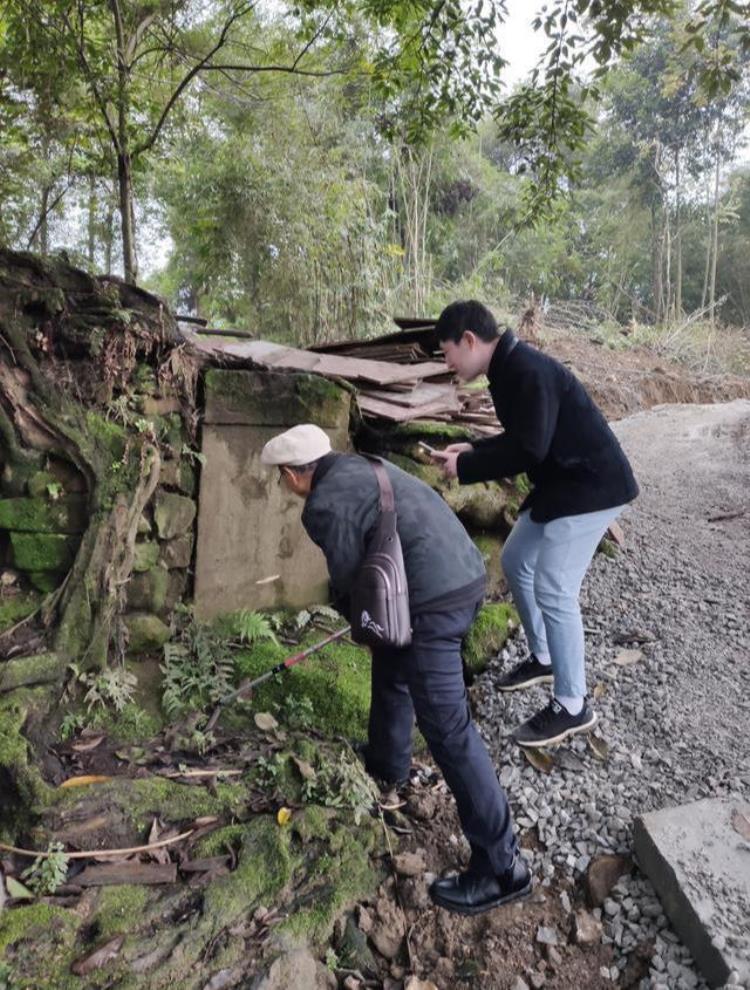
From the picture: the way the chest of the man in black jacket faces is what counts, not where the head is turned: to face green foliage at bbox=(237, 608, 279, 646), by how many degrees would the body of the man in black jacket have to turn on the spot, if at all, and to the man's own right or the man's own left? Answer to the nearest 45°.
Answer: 0° — they already face it

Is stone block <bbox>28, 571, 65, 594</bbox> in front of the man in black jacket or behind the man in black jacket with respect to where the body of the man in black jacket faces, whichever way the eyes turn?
in front

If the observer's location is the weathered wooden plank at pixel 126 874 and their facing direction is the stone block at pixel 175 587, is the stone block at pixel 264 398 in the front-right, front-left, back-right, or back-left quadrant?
front-right

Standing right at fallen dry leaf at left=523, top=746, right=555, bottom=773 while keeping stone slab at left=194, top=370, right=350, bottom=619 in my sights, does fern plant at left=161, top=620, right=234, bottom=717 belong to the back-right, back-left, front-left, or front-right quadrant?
front-left

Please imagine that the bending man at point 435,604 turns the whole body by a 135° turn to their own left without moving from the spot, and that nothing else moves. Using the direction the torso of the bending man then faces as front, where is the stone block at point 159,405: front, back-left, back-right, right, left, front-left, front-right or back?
back

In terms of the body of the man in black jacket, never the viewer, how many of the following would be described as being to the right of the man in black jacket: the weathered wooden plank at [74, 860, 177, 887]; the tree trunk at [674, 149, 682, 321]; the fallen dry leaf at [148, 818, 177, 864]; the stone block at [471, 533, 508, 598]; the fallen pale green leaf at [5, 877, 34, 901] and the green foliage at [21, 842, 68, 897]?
2

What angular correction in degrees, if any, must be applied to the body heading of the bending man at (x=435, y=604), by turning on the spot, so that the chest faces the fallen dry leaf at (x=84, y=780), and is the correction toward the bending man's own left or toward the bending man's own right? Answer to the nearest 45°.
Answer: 0° — they already face it

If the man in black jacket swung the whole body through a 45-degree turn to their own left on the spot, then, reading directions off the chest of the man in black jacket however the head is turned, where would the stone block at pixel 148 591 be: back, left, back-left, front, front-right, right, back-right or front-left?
front-right

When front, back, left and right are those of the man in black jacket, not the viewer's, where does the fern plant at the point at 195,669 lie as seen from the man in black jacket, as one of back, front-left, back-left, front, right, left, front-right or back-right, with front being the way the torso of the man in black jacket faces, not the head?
front

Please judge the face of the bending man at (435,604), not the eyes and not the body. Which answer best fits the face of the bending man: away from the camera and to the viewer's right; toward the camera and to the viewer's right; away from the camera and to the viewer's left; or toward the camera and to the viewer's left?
away from the camera and to the viewer's left

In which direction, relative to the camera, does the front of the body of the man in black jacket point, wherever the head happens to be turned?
to the viewer's left

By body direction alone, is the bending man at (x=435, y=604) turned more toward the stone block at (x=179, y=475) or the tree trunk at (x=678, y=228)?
the stone block

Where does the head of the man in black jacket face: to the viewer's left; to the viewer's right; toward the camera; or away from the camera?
to the viewer's left

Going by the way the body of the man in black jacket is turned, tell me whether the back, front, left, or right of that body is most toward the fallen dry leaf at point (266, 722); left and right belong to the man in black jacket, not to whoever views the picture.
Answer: front
